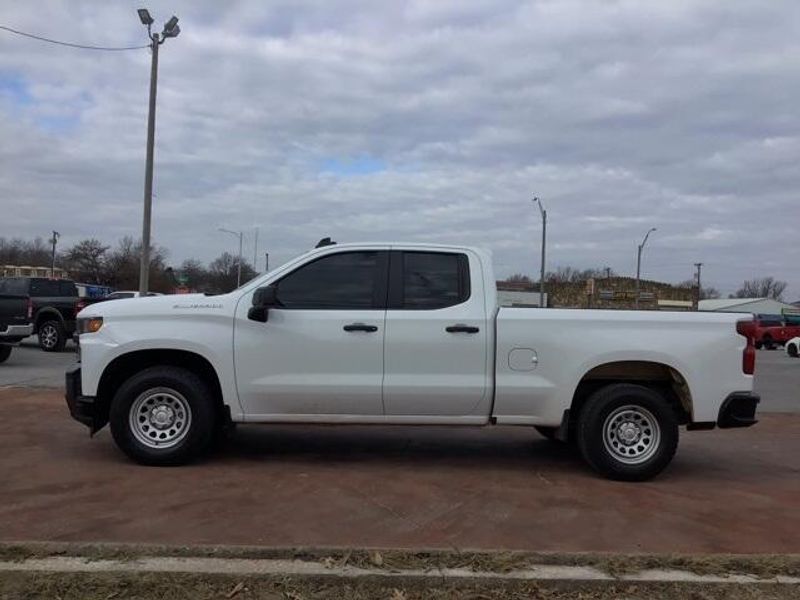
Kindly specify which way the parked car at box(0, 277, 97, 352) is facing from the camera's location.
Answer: facing away from the viewer and to the left of the viewer

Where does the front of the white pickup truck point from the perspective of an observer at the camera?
facing to the left of the viewer

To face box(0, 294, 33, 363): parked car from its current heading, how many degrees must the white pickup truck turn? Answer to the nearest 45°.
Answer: approximately 45° to its right

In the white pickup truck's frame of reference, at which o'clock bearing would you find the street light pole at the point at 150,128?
The street light pole is roughly at 2 o'clock from the white pickup truck.

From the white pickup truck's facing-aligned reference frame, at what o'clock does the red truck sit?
The red truck is roughly at 4 o'clock from the white pickup truck.
